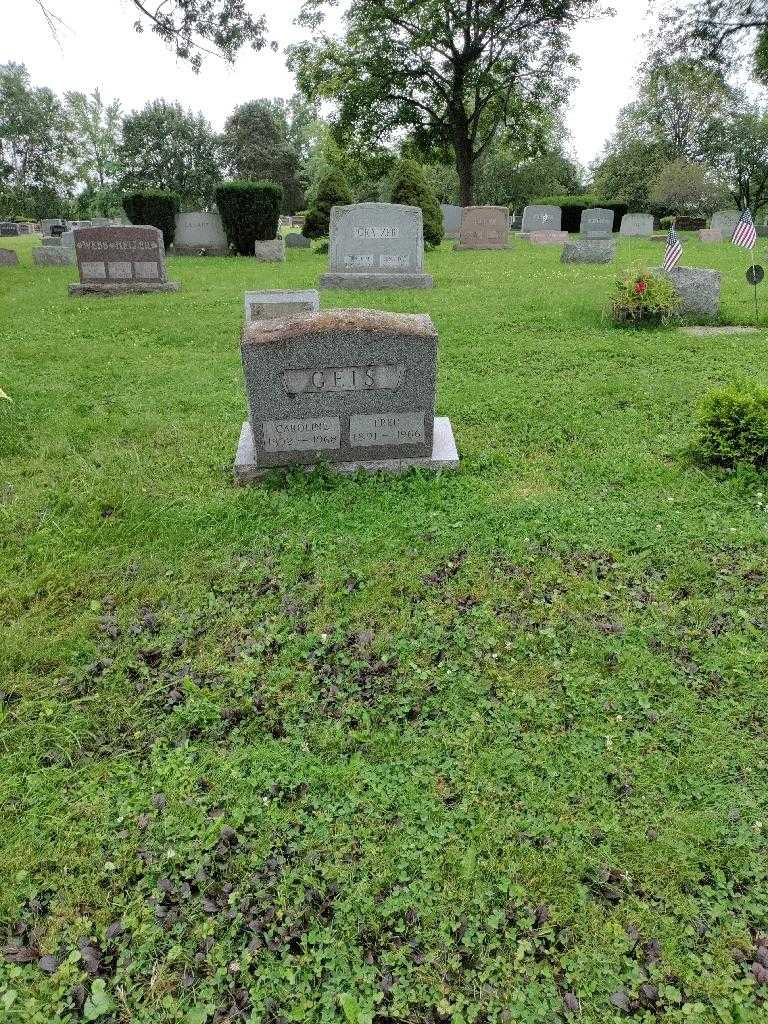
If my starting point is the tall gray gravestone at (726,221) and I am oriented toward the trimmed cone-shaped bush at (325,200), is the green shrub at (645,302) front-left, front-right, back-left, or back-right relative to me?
front-left

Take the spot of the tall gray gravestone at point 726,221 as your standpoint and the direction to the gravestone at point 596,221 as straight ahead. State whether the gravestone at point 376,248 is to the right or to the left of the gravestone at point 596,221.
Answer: left

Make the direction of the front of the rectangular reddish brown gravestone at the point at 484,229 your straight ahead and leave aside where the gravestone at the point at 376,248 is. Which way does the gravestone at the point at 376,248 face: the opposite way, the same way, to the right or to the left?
the same way

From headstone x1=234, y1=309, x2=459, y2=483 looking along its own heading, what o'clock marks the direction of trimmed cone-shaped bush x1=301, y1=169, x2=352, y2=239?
The trimmed cone-shaped bush is roughly at 6 o'clock from the headstone.

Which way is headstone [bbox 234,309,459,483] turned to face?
toward the camera

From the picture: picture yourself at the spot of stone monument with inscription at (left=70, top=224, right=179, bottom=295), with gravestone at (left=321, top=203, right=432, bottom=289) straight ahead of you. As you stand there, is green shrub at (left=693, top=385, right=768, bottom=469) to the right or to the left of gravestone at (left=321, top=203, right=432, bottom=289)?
right

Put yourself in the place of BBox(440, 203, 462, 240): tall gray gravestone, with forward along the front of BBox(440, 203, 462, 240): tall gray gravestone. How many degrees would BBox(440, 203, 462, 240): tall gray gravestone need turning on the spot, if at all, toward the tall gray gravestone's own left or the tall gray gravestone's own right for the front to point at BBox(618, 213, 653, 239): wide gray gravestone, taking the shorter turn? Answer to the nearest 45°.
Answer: approximately 90° to the tall gray gravestone's own left

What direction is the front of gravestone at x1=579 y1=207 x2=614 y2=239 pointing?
toward the camera

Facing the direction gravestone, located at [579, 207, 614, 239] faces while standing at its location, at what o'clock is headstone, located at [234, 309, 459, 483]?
The headstone is roughly at 12 o'clock from the gravestone.

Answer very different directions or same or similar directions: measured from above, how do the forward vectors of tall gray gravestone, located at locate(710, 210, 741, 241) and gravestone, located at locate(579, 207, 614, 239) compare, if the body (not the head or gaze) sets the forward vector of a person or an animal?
same or similar directions

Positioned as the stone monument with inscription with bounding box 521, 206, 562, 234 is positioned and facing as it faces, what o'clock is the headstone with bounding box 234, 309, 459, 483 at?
The headstone is roughly at 12 o'clock from the stone monument with inscription.

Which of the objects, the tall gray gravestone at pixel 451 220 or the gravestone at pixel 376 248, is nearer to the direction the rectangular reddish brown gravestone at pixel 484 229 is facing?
the gravestone

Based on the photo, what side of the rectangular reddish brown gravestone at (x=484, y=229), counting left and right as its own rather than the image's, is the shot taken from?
front

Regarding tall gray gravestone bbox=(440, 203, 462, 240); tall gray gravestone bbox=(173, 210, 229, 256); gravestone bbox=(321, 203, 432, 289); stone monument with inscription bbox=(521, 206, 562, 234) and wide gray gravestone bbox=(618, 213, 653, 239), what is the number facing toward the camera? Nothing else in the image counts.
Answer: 5

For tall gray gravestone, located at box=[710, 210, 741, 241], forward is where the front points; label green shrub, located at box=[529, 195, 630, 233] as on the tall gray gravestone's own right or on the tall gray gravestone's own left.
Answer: on the tall gray gravestone's own right

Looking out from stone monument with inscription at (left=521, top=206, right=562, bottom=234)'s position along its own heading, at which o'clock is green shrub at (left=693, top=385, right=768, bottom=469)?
The green shrub is roughly at 12 o'clock from the stone monument with inscription.

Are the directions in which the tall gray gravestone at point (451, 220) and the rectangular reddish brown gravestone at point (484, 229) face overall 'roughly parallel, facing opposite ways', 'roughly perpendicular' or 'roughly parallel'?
roughly parallel

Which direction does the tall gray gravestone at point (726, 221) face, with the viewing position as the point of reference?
facing the viewer
